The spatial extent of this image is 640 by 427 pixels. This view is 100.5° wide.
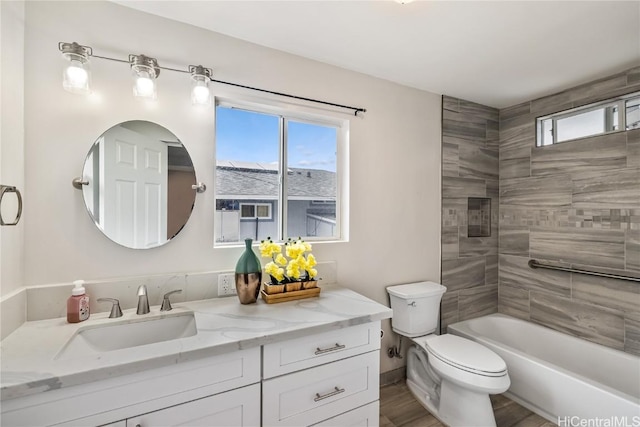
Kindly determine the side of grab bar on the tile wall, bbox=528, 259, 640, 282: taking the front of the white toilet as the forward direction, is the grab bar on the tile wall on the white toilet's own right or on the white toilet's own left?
on the white toilet's own left

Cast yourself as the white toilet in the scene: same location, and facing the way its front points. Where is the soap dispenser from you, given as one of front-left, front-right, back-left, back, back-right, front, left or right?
right

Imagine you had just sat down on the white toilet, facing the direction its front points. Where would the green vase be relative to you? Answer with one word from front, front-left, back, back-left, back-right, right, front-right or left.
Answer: right

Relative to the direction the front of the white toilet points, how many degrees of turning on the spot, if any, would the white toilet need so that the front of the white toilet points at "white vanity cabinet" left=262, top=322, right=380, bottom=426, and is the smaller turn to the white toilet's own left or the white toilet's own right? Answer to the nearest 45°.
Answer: approximately 90° to the white toilet's own right

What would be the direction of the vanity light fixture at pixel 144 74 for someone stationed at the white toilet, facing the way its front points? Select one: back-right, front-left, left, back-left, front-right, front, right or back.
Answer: right

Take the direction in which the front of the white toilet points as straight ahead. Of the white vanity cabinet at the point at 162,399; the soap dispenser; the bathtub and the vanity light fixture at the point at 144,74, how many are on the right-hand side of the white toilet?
3

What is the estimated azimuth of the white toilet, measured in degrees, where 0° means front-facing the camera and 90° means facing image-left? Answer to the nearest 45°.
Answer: approximately 315°

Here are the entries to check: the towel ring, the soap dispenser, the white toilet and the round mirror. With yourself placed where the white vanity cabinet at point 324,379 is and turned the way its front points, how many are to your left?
1

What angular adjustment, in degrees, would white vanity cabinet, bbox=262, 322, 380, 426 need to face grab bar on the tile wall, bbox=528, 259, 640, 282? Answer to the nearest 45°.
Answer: approximately 90° to its left

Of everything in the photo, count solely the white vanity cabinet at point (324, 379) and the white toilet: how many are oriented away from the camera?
0

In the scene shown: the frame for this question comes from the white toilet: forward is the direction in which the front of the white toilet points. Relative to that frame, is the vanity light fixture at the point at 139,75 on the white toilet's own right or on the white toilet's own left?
on the white toilet's own right

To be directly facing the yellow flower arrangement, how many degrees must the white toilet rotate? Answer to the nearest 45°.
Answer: approximately 90° to its right

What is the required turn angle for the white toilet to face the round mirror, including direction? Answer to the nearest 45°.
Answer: approximately 90° to its right
